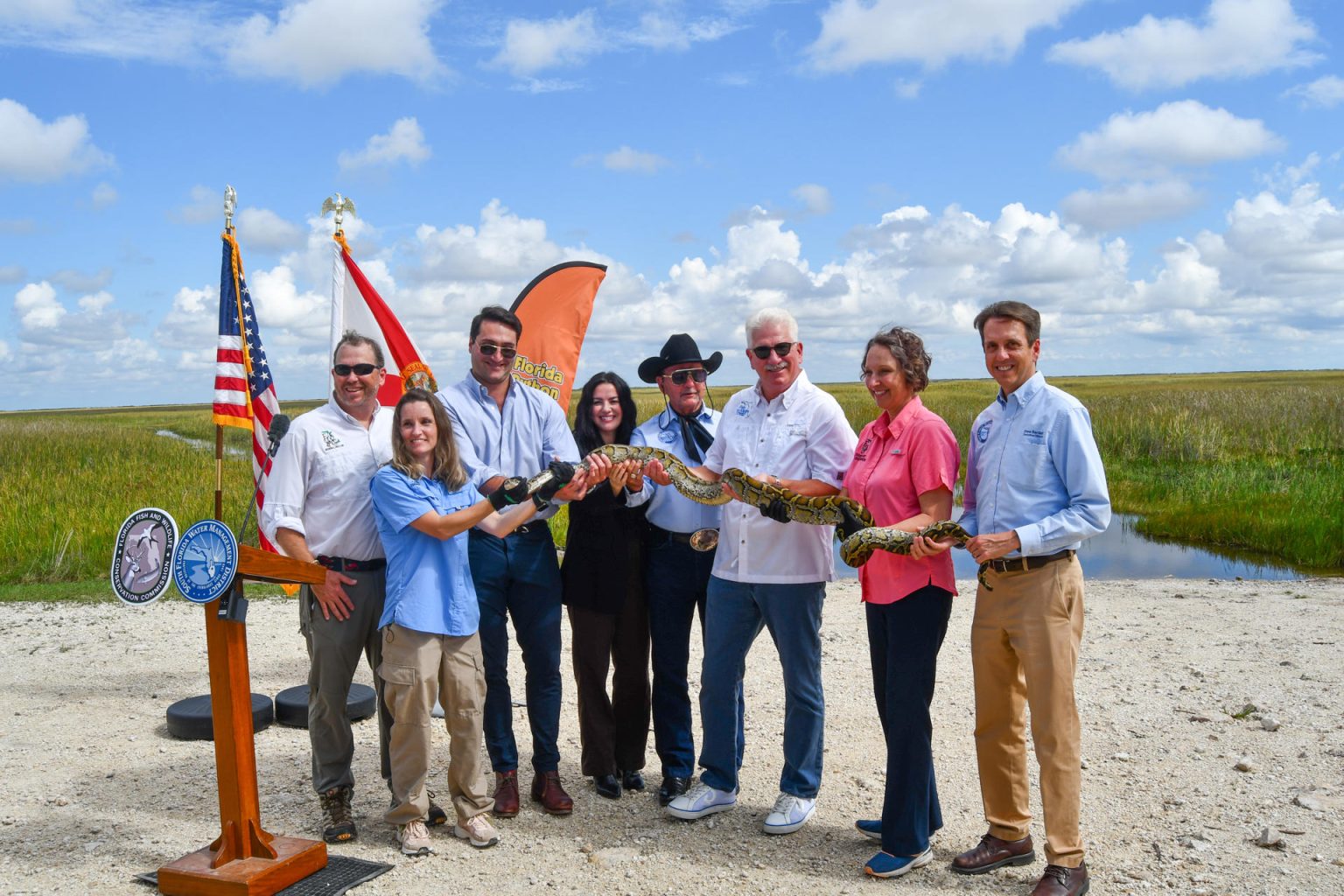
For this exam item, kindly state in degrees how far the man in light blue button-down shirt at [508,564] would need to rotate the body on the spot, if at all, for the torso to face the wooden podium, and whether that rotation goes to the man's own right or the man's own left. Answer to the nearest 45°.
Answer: approximately 45° to the man's own right

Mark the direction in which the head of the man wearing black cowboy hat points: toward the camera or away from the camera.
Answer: toward the camera

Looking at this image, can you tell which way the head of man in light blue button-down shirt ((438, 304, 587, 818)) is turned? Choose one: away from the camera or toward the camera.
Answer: toward the camera

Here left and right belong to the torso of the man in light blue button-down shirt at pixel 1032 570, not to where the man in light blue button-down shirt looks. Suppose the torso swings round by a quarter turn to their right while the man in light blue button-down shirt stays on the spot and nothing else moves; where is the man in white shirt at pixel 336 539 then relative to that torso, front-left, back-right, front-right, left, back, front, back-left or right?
front-left

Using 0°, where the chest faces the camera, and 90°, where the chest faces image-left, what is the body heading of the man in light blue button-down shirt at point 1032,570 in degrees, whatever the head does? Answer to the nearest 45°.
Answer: approximately 45°

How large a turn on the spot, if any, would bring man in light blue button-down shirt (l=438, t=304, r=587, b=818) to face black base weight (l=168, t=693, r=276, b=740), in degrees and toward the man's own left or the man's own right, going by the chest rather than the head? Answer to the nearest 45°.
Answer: approximately 135° to the man's own right

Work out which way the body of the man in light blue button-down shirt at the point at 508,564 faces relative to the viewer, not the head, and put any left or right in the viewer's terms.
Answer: facing the viewer

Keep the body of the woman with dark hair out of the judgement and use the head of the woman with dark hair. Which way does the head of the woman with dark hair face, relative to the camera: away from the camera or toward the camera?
toward the camera

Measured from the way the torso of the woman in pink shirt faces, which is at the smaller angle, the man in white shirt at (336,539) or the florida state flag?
the man in white shirt

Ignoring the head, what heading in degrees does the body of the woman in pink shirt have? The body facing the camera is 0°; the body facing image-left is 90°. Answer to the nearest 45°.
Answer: approximately 45°

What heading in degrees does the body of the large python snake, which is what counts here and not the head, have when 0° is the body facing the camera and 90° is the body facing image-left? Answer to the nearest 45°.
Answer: approximately 90°
